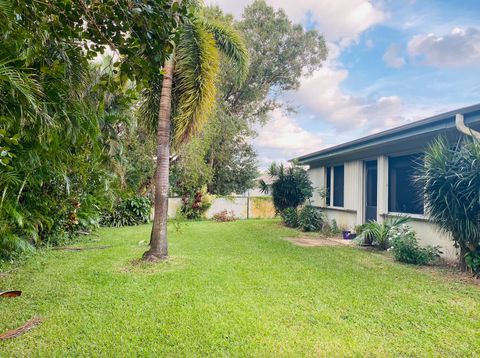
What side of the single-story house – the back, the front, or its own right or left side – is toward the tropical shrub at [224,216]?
right

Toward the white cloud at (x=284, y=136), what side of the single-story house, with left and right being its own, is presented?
right

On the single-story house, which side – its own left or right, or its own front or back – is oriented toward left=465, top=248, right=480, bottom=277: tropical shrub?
left

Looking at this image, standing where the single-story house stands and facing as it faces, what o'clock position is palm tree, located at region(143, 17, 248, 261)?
The palm tree is roughly at 12 o'clock from the single-story house.

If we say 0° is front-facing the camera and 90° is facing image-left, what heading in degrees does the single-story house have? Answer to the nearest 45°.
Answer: approximately 45°

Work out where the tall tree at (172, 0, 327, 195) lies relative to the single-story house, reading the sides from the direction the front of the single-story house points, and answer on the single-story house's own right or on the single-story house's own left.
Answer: on the single-story house's own right

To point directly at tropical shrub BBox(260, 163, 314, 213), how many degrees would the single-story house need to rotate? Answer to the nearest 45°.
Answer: approximately 90° to its right
